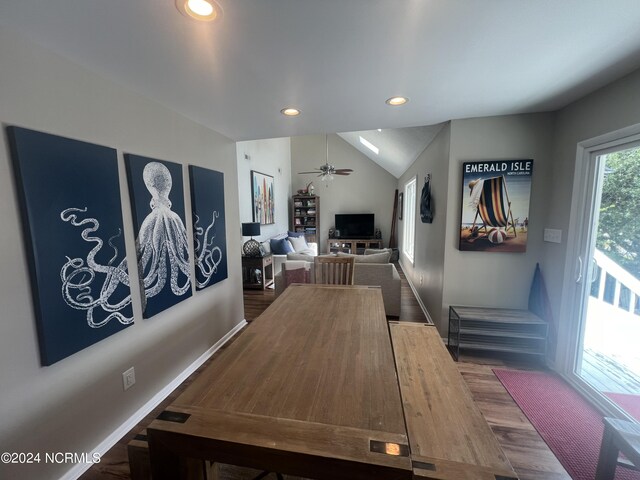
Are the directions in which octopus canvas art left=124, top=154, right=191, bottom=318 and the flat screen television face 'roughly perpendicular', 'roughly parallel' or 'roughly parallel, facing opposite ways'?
roughly perpendicular

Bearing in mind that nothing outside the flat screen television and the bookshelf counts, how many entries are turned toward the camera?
2

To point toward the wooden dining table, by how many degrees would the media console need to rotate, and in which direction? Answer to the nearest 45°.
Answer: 0° — it already faces it

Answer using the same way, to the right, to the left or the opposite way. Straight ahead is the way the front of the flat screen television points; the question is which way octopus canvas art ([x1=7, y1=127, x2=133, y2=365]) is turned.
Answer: to the left

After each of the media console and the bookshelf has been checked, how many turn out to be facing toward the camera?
2

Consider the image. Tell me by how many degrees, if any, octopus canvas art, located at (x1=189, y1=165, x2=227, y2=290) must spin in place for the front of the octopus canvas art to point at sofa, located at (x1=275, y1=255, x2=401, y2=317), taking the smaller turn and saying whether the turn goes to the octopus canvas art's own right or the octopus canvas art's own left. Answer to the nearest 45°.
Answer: approximately 45° to the octopus canvas art's own left

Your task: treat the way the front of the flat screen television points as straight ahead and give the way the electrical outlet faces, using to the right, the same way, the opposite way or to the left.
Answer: to the left

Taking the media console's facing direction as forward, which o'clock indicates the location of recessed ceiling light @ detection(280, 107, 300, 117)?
The recessed ceiling light is roughly at 12 o'clock from the media console.

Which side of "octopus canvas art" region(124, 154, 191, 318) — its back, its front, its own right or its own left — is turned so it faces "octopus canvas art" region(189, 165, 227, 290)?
left

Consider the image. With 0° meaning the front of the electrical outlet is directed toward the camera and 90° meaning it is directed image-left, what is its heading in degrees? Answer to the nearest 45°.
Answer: approximately 315°
